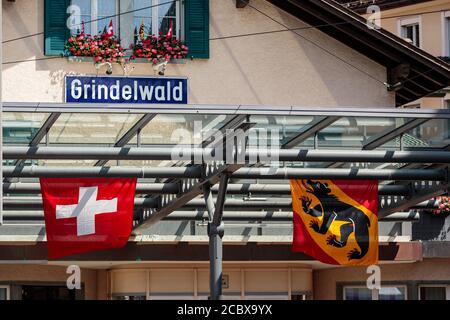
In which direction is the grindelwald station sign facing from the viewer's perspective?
toward the camera

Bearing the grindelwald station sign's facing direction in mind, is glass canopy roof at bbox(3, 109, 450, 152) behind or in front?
in front

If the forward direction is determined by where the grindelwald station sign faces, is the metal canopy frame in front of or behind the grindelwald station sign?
in front

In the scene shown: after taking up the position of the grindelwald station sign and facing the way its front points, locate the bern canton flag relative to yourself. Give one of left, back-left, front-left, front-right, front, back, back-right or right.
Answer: front-left
